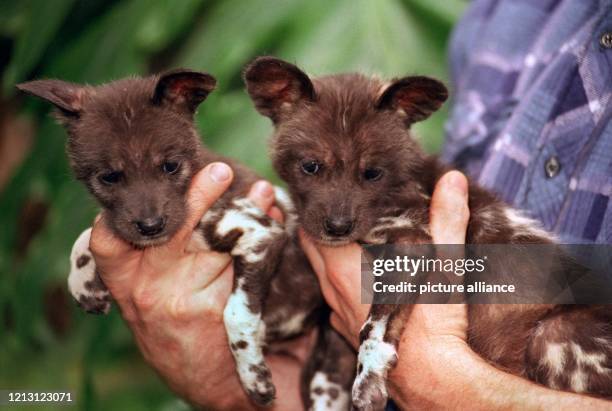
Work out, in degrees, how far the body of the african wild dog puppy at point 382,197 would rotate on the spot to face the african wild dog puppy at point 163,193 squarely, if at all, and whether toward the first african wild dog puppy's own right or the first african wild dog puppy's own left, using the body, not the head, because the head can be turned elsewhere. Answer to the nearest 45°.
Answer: approximately 45° to the first african wild dog puppy's own right

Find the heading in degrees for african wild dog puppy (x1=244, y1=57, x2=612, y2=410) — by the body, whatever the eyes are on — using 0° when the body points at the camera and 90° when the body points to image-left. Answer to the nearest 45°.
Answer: approximately 45°

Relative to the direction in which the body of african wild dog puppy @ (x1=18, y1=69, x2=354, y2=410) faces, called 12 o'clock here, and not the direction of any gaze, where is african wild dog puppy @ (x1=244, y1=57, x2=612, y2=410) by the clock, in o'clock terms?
african wild dog puppy @ (x1=244, y1=57, x2=612, y2=410) is roughly at 8 o'clock from african wild dog puppy @ (x1=18, y1=69, x2=354, y2=410).
